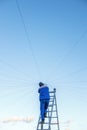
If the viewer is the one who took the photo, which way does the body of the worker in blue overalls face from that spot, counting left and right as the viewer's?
facing away from the viewer and to the left of the viewer
